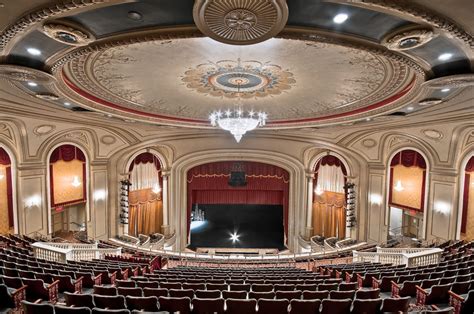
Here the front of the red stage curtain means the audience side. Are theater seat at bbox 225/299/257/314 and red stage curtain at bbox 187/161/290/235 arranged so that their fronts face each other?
yes

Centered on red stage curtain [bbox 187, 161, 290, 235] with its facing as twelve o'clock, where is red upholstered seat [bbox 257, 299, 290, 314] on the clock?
The red upholstered seat is roughly at 12 o'clock from the red stage curtain.

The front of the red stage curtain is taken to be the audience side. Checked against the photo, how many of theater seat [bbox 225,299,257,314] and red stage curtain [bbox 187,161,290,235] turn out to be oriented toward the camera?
1

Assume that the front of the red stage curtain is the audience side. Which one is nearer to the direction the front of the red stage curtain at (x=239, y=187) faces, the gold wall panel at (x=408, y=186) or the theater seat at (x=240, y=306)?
the theater seat

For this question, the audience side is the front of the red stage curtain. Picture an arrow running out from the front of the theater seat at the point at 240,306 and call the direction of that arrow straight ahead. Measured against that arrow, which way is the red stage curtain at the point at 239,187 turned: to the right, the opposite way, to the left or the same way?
the opposite way

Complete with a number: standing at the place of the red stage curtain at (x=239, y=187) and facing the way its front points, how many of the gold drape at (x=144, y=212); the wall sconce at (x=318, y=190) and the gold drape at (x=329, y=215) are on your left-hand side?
2

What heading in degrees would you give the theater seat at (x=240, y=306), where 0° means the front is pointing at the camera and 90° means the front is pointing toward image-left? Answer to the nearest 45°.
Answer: approximately 180°

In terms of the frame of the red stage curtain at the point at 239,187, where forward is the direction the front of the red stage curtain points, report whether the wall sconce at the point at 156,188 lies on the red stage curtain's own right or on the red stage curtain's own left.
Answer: on the red stage curtain's own right

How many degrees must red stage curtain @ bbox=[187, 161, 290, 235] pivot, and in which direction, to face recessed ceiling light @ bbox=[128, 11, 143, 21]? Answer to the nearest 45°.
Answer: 0° — it already faces it

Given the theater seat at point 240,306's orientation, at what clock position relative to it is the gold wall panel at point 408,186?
The gold wall panel is roughly at 1 o'clock from the theater seat.
